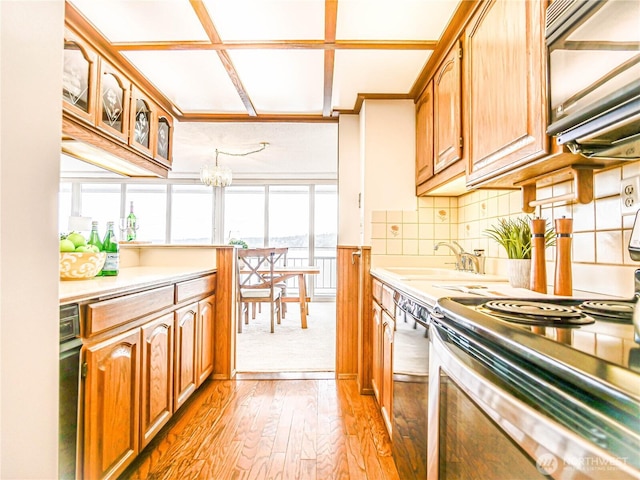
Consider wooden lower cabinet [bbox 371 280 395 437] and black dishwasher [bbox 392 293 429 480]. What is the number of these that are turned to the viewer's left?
2

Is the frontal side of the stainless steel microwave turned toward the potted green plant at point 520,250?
no

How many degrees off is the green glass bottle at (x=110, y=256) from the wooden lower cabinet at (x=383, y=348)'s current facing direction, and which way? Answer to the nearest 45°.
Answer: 0° — it already faces it

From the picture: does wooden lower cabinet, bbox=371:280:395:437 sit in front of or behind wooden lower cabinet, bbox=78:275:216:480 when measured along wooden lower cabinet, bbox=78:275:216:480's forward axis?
in front

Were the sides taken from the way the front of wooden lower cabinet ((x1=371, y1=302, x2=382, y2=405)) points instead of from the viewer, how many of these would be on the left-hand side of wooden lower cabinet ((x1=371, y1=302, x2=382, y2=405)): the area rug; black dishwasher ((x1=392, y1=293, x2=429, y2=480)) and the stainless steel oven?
2

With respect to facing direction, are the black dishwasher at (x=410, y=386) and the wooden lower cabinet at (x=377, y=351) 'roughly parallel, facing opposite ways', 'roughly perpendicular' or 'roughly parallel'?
roughly parallel

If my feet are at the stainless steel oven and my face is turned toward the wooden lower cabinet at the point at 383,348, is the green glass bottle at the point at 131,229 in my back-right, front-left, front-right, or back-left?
front-left

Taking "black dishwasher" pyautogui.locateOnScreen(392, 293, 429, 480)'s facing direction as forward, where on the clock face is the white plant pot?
The white plant pot is roughly at 5 o'clock from the black dishwasher.

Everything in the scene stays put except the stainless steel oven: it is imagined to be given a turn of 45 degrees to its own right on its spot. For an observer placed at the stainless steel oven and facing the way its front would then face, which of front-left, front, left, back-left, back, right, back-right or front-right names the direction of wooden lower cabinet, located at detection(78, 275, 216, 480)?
front

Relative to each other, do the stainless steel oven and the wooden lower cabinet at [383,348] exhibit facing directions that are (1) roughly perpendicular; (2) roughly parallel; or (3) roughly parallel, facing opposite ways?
roughly parallel

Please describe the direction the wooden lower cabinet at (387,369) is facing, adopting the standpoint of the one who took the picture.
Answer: facing to the left of the viewer

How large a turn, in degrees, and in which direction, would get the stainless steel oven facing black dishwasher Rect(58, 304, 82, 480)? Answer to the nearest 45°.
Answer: approximately 45° to its right

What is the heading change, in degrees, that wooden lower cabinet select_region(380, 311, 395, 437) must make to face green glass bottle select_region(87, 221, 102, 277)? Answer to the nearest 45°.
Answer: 0° — it already faces it

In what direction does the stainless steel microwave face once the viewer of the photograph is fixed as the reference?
facing the viewer and to the left of the viewer

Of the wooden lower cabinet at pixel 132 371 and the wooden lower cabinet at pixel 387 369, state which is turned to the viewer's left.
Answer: the wooden lower cabinet at pixel 387 369

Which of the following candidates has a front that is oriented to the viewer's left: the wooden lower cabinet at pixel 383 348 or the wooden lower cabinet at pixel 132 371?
the wooden lower cabinet at pixel 383 348
